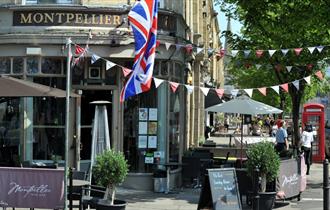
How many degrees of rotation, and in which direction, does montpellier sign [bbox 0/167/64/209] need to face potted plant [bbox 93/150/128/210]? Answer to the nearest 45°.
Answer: approximately 90° to its left

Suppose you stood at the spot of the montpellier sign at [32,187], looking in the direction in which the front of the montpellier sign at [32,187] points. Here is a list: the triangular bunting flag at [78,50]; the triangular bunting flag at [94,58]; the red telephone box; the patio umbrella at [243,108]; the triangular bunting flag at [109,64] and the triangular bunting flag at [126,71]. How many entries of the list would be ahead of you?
0

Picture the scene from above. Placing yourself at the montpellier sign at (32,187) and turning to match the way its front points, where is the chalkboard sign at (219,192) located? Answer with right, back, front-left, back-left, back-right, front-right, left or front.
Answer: left

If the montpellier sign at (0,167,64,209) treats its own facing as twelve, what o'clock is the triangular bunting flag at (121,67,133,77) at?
The triangular bunting flag is roughly at 7 o'clock from the montpellier sign.

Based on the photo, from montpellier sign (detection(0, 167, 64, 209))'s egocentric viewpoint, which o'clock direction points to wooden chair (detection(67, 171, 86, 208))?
The wooden chair is roughly at 8 o'clock from the montpellier sign.

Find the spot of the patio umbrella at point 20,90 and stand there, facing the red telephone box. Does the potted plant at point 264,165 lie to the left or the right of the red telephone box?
right

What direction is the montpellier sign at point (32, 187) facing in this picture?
toward the camera

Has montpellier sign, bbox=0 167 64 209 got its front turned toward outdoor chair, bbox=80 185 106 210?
no

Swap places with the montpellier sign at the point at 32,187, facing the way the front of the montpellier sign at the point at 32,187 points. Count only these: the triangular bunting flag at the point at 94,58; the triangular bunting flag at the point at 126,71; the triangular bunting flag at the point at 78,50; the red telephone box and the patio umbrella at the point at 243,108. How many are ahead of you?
0

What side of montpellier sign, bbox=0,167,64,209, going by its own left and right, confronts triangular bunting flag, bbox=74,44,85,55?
back

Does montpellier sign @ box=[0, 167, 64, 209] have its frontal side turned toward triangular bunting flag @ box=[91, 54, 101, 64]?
no

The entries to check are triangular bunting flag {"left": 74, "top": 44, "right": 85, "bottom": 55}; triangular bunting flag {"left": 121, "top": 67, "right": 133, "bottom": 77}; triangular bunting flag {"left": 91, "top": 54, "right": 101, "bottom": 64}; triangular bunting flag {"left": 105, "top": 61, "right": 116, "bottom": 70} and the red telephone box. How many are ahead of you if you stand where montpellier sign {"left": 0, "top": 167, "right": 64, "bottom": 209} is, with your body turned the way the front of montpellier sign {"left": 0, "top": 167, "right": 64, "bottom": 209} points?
0
